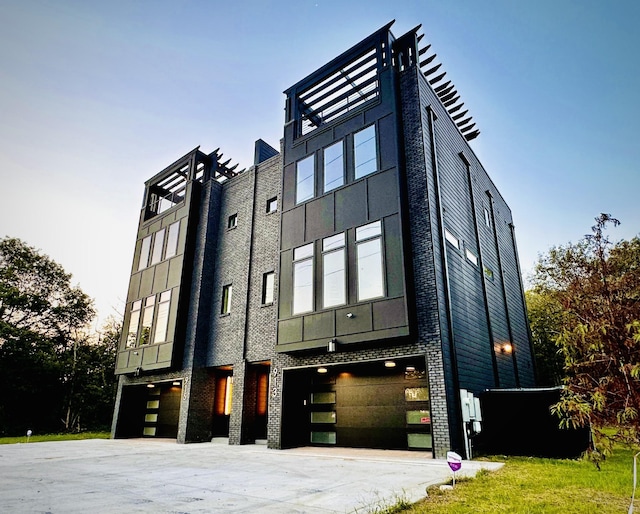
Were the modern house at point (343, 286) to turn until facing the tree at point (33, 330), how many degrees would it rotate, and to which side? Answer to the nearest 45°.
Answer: approximately 90° to its right

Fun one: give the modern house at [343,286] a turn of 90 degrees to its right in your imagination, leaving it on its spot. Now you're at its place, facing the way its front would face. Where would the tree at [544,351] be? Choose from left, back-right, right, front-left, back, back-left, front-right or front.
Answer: right

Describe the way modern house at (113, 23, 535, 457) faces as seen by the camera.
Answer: facing the viewer and to the left of the viewer
